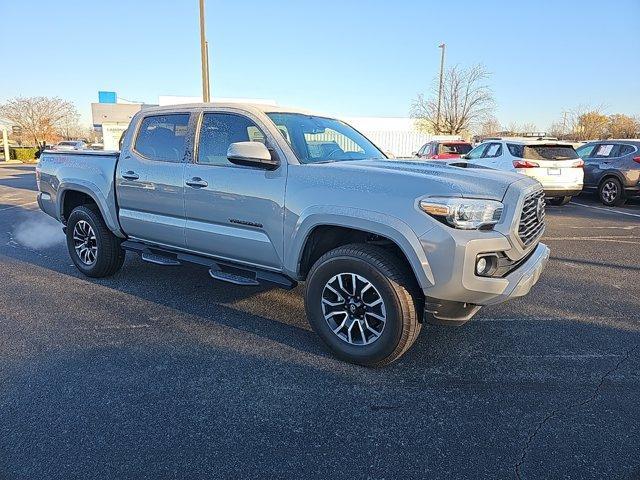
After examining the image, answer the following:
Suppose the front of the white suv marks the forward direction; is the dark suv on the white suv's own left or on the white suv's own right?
on the white suv's own right

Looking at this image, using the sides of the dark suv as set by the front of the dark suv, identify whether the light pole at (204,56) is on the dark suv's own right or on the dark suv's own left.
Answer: on the dark suv's own left

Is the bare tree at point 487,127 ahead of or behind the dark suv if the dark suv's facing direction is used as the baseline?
ahead

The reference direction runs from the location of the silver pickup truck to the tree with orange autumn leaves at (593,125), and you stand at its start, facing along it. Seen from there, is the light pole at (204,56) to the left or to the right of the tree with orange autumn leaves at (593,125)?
left

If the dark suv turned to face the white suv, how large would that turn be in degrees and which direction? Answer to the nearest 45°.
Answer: approximately 90° to its left

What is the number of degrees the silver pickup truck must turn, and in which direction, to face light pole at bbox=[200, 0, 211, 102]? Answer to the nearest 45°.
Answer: approximately 135° to its left

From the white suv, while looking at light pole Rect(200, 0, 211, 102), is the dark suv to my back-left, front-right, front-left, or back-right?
back-right

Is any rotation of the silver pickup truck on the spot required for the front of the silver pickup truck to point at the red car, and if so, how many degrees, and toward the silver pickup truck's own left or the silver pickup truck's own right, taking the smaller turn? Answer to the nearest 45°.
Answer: approximately 135° to the silver pickup truck's own left

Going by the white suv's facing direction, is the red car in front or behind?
in front

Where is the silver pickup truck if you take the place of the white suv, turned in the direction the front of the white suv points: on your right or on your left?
on your left

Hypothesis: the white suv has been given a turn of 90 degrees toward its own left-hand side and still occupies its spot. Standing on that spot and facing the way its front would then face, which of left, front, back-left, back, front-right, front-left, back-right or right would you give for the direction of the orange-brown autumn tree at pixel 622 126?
back-right

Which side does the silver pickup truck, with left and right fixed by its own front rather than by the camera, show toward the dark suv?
left

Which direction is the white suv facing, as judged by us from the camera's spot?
facing away from the viewer and to the left of the viewer
